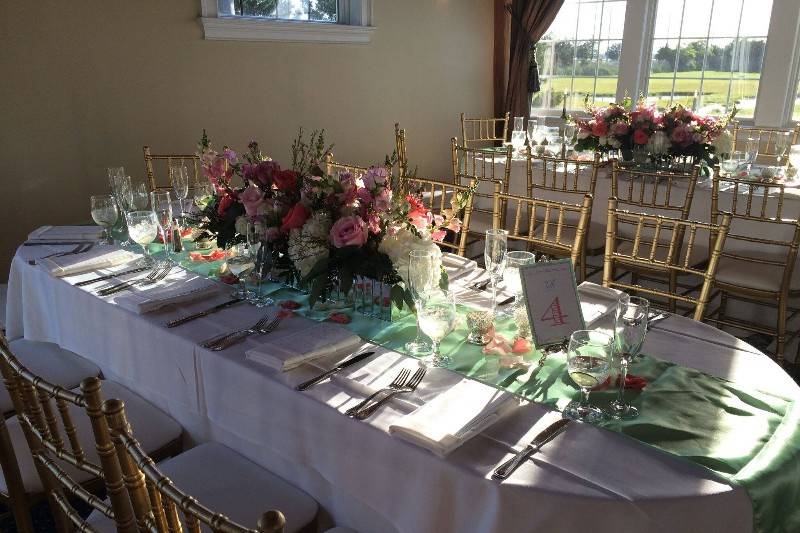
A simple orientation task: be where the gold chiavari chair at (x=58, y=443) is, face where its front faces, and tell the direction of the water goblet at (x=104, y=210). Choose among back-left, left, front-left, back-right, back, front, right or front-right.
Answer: front-left

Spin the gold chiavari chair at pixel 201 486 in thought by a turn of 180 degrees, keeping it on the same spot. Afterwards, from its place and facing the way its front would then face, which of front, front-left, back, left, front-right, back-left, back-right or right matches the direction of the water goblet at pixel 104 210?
back-right

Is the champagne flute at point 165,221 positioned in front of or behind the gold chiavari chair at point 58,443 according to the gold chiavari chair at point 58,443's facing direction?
in front

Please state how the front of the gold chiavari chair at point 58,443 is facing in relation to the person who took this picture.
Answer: facing away from the viewer and to the right of the viewer

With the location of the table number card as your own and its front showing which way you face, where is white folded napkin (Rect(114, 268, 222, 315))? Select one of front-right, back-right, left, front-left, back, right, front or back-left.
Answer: right

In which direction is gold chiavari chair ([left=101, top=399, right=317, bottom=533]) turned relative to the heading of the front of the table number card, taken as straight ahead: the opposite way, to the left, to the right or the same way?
the opposite way

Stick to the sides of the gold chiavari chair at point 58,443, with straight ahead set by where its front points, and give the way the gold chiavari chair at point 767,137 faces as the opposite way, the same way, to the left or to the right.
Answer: the opposite way

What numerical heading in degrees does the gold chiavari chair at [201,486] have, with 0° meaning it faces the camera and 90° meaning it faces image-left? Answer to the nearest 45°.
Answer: approximately 225°

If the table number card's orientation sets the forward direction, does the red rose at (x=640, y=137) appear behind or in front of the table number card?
behind

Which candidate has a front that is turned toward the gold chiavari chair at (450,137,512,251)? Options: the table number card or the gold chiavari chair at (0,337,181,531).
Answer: the gold chiavari chair at (0,337,181,531)

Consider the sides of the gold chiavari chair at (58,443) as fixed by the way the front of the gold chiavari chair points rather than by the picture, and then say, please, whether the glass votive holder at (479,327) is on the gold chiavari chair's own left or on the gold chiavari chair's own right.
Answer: on the gold chiavari chair's own right

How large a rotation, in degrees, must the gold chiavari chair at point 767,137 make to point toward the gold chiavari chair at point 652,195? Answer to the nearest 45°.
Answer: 0° — it already faces it

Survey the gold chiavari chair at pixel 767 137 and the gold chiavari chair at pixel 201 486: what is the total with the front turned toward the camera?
1

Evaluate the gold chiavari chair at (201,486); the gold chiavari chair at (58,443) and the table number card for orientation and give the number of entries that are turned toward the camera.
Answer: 1

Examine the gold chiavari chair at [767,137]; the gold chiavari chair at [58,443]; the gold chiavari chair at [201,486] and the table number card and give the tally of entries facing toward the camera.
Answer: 2

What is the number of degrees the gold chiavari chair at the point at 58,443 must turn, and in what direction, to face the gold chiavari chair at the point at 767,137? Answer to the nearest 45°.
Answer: approximately 45° to its right

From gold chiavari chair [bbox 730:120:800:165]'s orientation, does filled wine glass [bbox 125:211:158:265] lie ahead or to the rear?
ahead
